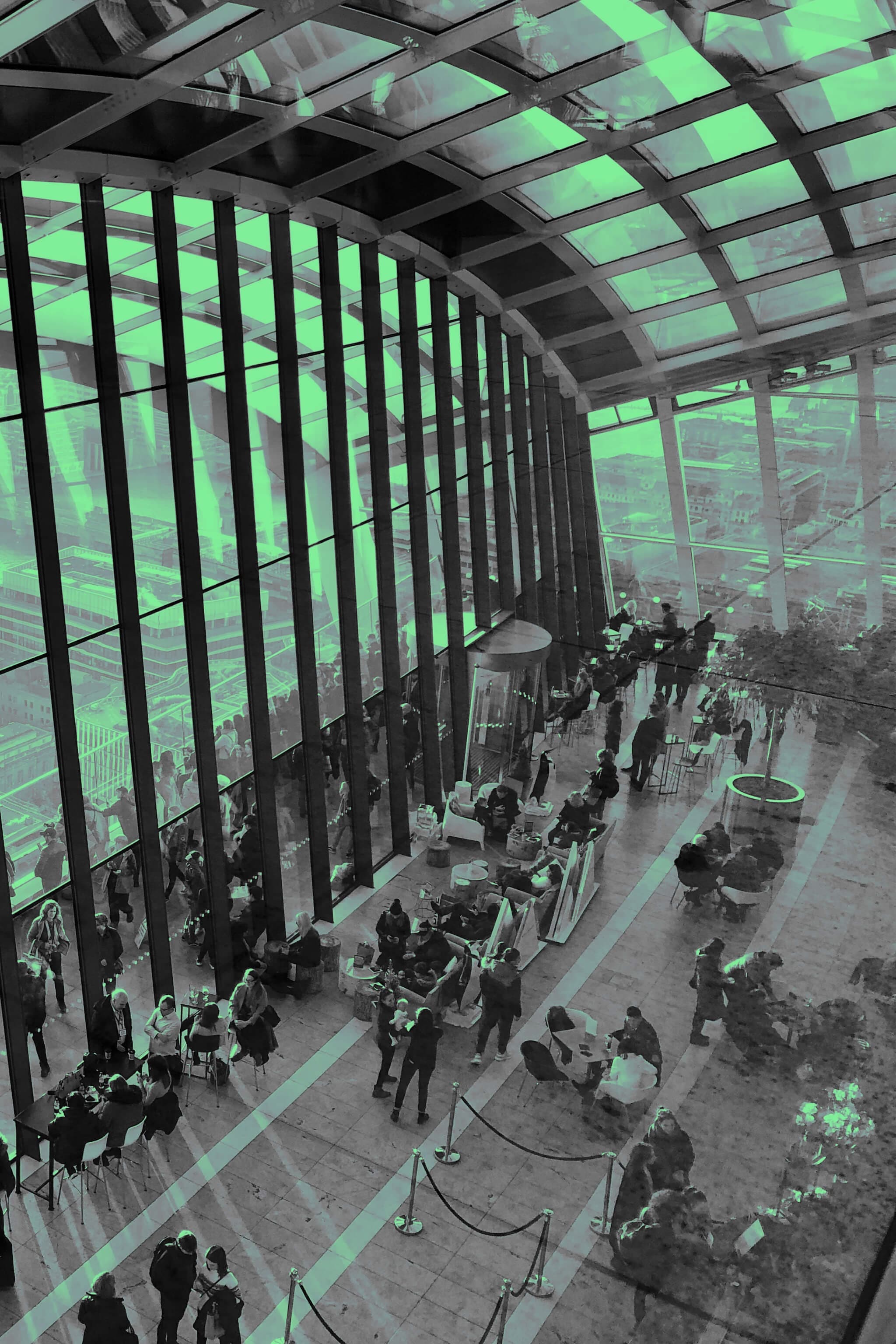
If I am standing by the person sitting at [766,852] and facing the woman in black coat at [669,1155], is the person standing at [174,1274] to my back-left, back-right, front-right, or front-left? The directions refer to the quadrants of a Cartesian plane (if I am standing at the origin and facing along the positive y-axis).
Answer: front-right

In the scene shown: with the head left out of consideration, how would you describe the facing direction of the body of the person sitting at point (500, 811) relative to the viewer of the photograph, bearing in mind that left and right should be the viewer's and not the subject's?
facing the viewer

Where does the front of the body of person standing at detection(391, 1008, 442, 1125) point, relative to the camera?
away from the camera

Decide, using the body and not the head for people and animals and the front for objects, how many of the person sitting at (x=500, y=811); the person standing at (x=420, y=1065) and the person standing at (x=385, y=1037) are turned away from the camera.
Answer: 1

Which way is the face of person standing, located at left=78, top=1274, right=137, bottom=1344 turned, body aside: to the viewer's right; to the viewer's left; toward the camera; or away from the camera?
away from the camera

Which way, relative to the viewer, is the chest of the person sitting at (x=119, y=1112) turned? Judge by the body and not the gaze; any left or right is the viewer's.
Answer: facing away from the viewer and to the left of the viewer

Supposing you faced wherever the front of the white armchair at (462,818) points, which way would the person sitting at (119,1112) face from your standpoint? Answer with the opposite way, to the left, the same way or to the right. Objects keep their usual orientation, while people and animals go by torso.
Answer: the opposite way

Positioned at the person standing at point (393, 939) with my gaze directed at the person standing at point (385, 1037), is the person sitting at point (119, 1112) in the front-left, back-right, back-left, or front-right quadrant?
front-right

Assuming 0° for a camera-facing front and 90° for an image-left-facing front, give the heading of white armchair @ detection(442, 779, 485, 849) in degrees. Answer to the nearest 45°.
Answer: approximately 315°

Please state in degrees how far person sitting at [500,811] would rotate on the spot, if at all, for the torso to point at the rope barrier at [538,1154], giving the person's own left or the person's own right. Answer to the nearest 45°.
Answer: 0° — they already face it

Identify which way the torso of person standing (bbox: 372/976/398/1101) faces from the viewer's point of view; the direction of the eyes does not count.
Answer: to the viewer's right

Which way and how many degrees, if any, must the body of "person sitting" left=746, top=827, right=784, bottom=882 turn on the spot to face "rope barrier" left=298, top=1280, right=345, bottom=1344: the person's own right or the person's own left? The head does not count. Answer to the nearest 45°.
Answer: approximately 45° to the person's own left

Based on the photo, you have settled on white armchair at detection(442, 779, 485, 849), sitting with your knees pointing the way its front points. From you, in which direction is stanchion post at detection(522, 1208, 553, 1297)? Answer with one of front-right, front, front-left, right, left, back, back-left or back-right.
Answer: front-right
